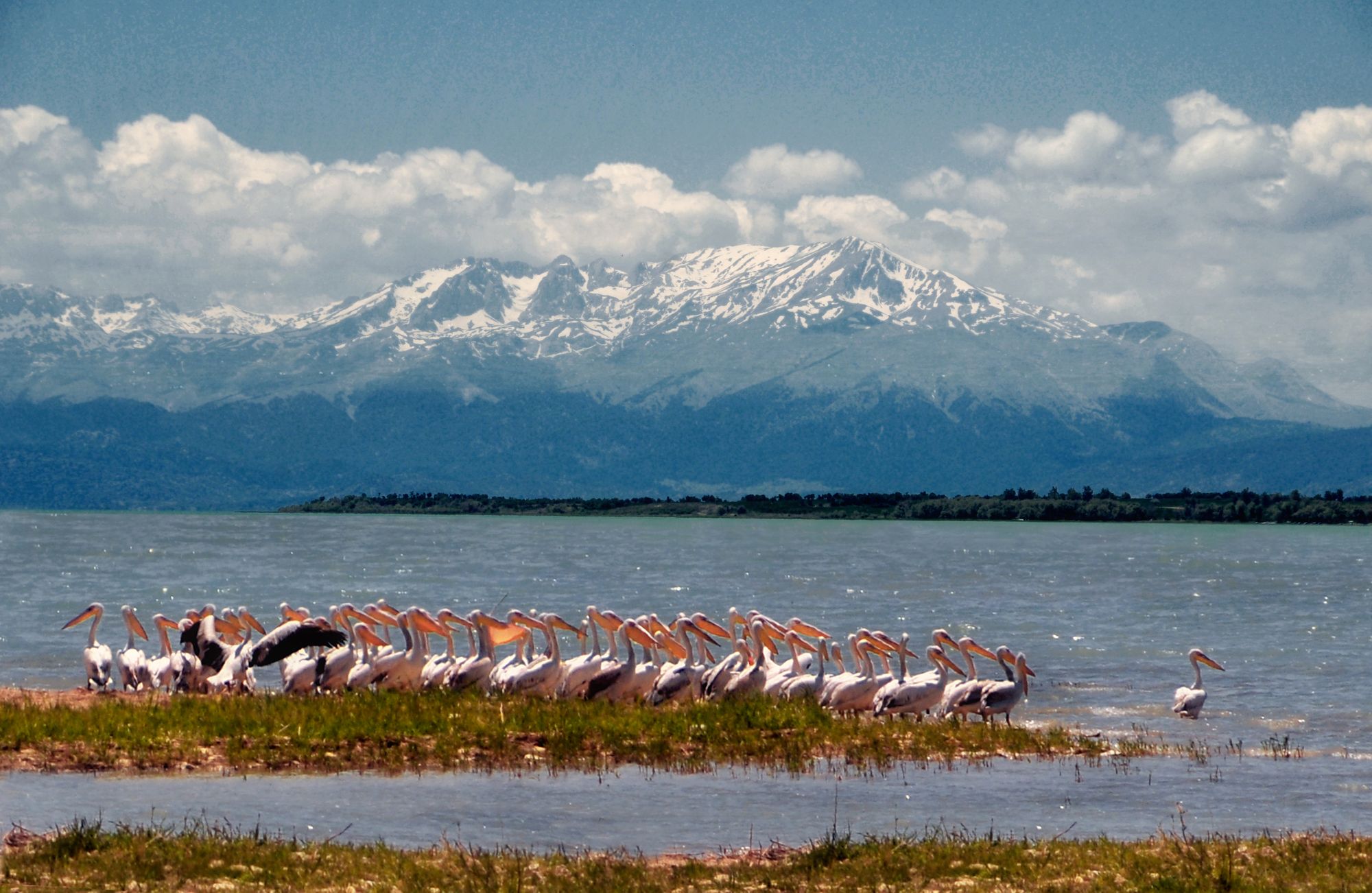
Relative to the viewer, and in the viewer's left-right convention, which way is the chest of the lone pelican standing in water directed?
facing to the right of the viewer

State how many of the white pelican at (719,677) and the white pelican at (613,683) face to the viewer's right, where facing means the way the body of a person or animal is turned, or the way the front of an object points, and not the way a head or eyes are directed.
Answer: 2

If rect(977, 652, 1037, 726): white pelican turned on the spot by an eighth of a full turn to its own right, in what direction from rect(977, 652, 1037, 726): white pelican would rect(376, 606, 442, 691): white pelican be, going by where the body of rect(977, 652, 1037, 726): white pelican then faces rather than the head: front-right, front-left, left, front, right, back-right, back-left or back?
back-right

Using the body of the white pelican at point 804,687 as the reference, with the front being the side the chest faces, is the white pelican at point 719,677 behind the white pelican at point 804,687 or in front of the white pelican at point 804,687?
behind

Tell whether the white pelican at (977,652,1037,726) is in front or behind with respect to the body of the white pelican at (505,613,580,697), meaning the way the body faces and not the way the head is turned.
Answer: in front

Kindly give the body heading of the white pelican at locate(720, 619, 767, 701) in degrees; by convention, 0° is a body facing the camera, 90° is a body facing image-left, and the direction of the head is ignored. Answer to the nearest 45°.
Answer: approximately 270°

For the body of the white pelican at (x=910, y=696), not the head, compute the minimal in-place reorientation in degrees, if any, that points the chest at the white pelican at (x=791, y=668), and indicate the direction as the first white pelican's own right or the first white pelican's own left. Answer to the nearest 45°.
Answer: approximately 135° to the first white pelican's own left

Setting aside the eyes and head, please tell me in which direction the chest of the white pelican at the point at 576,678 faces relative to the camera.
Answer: to the viewer's right

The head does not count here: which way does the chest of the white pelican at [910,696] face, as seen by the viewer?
to the viewer's right

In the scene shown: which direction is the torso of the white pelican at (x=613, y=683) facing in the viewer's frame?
to the viewer's right

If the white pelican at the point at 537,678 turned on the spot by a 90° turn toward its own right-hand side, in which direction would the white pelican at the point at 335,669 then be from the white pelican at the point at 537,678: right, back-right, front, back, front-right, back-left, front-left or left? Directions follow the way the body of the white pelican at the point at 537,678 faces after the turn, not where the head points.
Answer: right

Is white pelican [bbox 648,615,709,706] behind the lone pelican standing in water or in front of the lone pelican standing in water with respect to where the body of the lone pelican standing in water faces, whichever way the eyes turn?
behind

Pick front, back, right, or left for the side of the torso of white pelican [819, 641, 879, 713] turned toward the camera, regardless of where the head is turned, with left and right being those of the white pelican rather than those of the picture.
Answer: right

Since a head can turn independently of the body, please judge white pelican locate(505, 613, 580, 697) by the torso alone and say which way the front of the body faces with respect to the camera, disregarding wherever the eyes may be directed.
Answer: to the viewer's right

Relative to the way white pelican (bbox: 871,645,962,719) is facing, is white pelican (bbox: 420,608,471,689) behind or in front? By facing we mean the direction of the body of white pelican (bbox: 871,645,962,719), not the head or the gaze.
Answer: behind

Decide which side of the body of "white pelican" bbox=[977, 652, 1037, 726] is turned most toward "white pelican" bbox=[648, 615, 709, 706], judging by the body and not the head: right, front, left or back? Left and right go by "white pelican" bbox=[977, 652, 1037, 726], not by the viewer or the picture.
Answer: back
